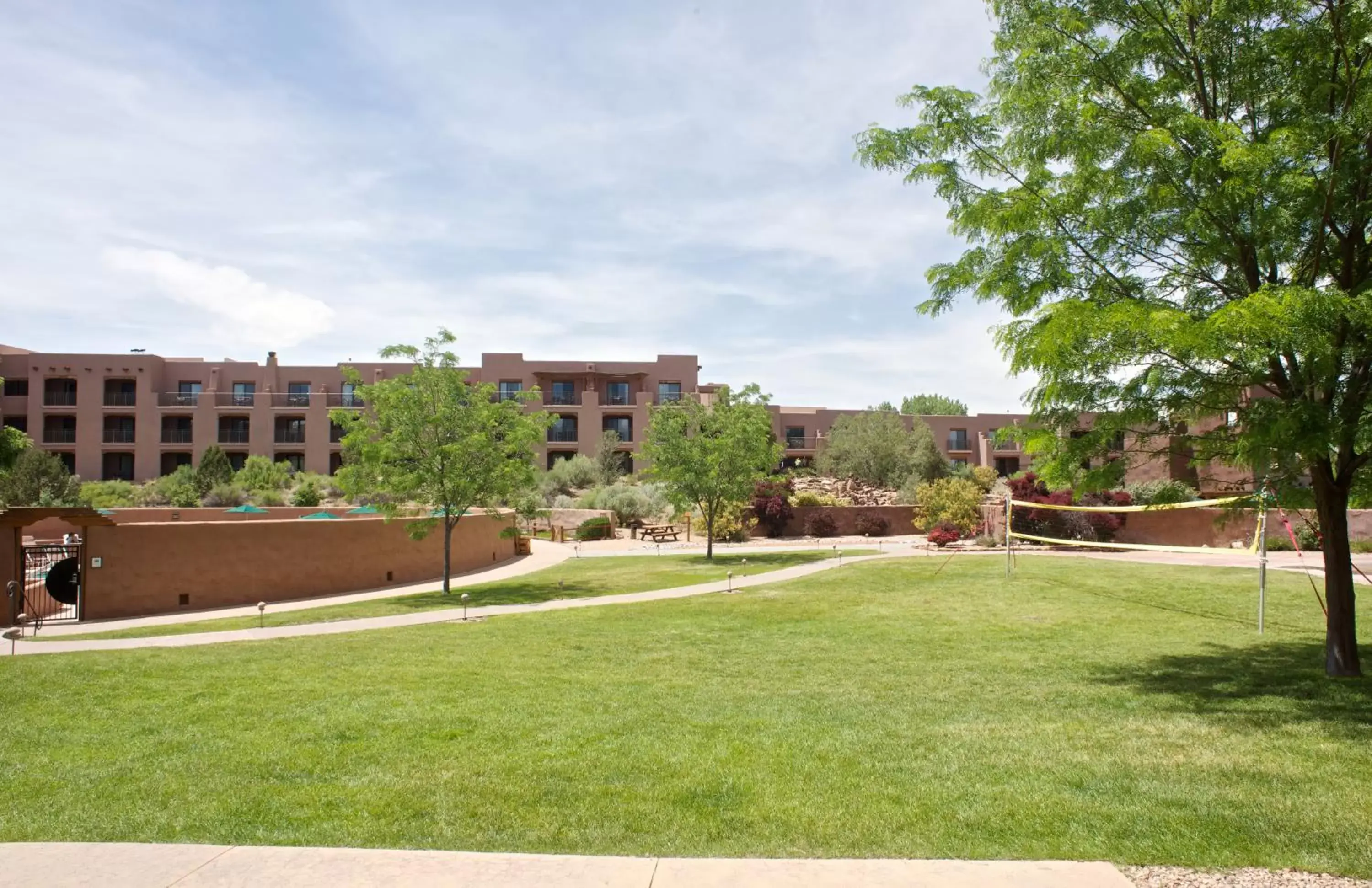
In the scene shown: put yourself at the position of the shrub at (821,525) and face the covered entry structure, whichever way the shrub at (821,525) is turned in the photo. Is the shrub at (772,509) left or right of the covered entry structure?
right

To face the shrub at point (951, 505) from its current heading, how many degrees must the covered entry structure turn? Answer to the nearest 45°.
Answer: approximately 90° to its left

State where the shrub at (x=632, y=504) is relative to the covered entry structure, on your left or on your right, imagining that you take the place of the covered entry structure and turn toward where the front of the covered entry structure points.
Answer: on your left

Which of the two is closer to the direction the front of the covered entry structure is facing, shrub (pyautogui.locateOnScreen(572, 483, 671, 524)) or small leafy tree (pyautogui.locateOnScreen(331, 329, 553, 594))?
the small leafy tree

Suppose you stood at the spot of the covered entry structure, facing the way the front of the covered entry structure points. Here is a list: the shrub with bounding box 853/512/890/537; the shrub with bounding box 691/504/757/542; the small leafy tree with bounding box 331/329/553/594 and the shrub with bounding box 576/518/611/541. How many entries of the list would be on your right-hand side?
0

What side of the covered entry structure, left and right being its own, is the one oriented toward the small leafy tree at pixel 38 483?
back

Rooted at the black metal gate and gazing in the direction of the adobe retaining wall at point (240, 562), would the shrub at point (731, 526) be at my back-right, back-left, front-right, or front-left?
front-left

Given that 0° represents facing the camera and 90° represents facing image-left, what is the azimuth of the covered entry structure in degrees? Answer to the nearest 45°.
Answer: approximately 0°

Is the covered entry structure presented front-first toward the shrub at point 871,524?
no

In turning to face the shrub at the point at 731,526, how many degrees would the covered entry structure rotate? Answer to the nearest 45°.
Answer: approximately 90° to its left

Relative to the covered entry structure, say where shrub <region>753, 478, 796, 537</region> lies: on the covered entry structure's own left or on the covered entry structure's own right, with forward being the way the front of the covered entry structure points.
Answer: on the covered entry structure's own left

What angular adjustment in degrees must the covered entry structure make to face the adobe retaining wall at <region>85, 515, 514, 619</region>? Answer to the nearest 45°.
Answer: approximately 90° to its left

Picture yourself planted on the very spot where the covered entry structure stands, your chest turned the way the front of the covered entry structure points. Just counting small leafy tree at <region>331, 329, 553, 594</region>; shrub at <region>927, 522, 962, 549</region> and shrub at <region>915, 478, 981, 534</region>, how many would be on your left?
3

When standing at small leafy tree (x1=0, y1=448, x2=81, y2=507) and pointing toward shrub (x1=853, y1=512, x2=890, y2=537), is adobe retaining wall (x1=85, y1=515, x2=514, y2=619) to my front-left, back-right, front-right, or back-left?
front-right

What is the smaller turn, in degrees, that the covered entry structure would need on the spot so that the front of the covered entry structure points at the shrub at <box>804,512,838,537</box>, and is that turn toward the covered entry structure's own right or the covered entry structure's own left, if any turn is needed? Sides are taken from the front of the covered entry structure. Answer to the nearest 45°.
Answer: approximately 90° to the covered entry structure's own left

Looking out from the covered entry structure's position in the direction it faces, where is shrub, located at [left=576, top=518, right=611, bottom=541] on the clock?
The shrub is roughly at 8 o'clock from the covered entry structure.

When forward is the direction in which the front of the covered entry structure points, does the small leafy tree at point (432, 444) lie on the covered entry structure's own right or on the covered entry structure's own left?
on the covered entry structure's own left
